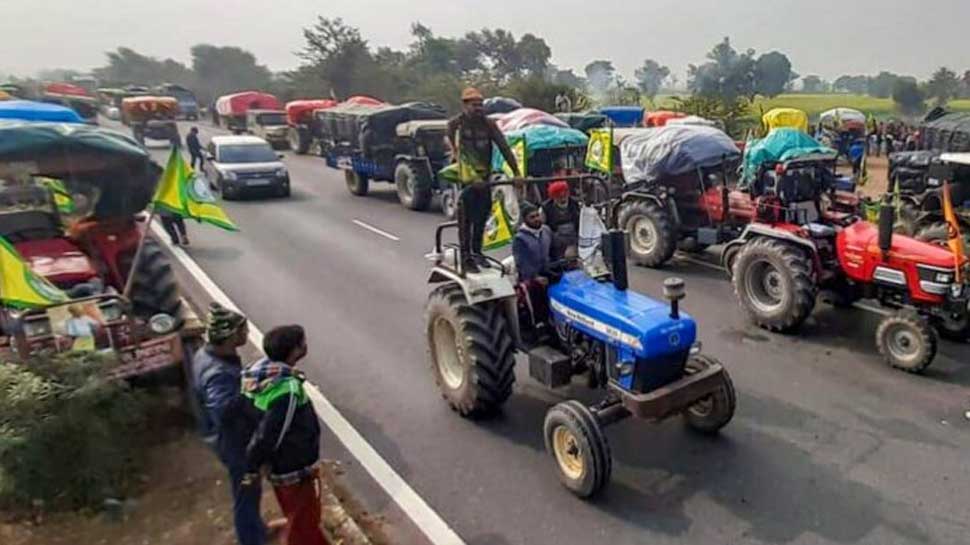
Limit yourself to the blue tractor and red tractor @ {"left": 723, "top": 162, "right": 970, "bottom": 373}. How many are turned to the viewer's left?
0

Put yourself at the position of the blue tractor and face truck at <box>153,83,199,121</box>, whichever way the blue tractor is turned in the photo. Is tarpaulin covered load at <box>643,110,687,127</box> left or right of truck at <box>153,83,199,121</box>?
right

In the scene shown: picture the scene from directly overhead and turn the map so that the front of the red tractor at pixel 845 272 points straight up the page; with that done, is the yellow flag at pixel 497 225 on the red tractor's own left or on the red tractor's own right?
on the red tractor's own right

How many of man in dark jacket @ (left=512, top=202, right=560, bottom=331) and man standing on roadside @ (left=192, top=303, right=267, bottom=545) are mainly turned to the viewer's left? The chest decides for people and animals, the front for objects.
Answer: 0

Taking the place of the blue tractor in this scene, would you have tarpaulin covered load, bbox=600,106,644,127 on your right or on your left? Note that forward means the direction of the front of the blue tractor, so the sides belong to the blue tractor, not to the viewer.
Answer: on your left

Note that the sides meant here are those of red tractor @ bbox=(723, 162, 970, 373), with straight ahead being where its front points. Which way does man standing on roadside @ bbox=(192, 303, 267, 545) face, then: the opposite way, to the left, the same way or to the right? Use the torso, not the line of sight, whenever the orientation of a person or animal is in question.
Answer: to the left

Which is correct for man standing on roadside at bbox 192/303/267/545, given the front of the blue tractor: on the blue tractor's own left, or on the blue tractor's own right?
on the blue tractor's own right

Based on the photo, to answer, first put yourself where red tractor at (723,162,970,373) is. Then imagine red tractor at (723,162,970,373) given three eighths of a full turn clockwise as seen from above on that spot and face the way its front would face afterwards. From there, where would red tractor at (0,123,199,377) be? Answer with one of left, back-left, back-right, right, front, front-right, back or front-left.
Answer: front-left

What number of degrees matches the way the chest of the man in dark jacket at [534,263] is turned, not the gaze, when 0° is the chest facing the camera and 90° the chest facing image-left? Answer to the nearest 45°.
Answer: approximately 315°

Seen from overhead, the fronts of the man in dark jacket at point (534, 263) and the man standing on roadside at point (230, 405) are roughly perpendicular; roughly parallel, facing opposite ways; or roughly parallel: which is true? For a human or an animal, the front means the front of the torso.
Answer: roughly perpendicular

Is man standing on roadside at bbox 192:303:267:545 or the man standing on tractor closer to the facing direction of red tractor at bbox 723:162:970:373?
the man standing on roadside

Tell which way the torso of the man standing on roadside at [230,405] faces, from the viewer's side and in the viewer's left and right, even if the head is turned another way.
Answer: facing to the right of the viewer
